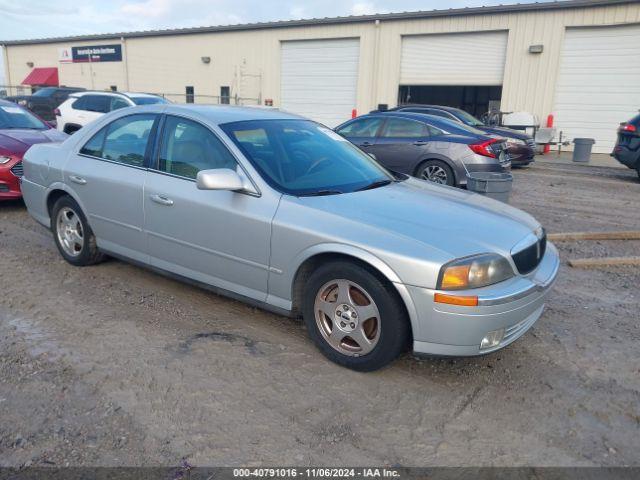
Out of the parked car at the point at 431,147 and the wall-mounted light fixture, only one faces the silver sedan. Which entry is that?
the wall-mounted light fixture

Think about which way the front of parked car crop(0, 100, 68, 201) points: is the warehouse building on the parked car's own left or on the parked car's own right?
on the parked car's own left

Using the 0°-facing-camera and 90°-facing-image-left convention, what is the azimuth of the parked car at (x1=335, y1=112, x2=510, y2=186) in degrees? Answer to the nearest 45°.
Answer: approximately 135°

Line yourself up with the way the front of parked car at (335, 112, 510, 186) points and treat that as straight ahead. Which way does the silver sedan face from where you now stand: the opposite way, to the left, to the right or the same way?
the opposite way

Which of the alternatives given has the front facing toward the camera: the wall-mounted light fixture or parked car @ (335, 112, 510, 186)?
the wall-mounted light fixture

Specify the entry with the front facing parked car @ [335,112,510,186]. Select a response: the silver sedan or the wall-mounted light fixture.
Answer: the wall-mounted light fixture

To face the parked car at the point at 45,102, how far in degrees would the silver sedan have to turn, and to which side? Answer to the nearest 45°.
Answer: approximately 180°

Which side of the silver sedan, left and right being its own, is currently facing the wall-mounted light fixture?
left

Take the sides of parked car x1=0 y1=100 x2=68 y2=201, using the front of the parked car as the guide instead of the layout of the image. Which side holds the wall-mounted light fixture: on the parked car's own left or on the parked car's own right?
on the parked car's own left

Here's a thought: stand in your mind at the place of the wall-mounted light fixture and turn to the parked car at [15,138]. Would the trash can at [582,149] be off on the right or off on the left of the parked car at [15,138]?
left

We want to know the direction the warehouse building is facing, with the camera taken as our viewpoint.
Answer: facing the viewer and to the left of the viewer

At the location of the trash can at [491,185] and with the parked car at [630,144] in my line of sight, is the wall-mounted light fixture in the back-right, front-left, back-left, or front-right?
front-left

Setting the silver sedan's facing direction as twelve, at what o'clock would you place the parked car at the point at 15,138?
The parked car is roughly at 6 o'clock from the silver sedan.

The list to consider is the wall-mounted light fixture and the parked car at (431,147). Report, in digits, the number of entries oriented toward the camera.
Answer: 1

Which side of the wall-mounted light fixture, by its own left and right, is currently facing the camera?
front

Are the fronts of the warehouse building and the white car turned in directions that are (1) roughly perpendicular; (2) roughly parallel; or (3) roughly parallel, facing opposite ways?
roughly perpendicular
